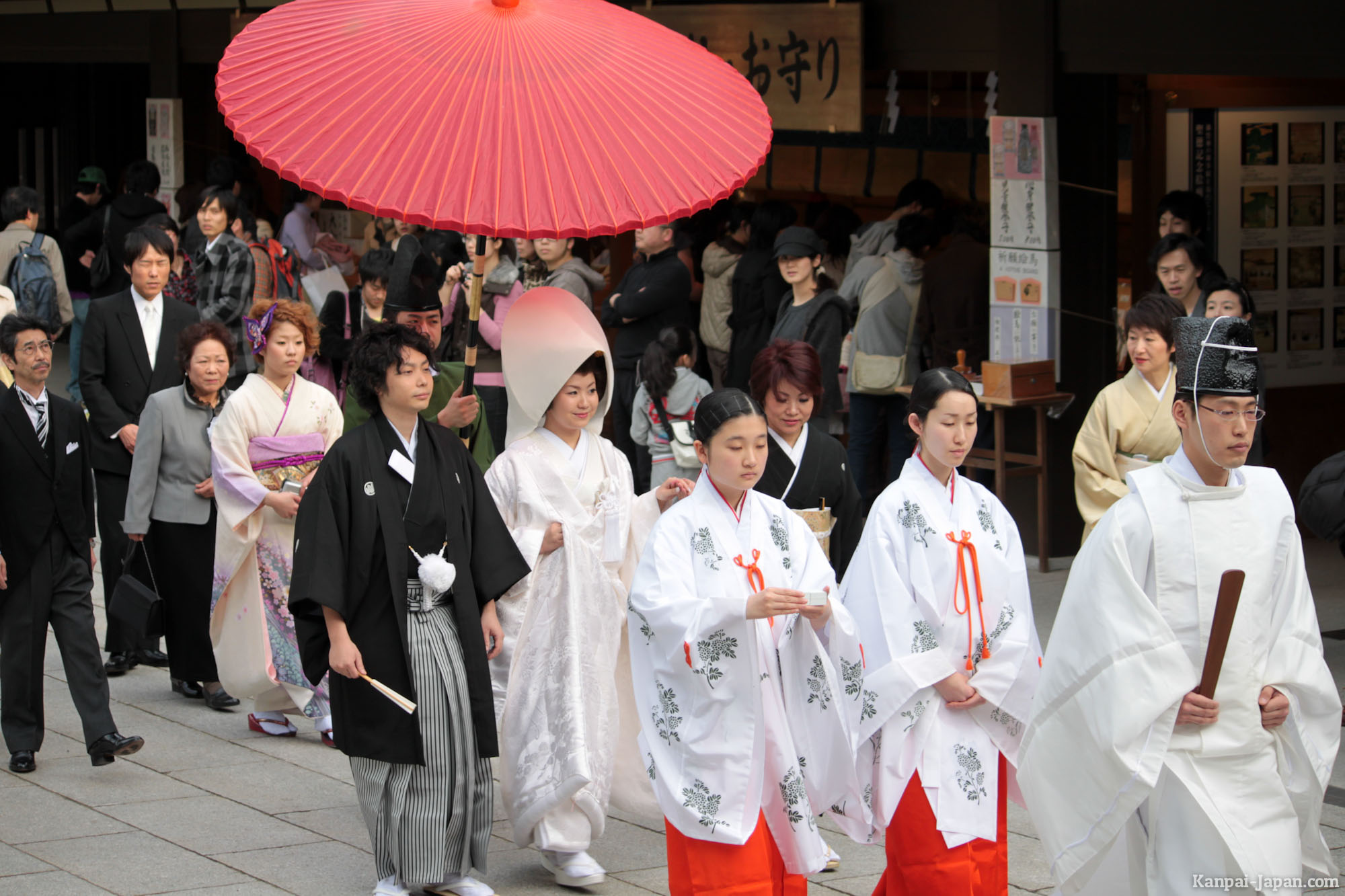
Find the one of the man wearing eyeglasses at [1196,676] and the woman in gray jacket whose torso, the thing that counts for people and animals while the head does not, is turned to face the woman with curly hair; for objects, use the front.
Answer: the woman in gray jacket

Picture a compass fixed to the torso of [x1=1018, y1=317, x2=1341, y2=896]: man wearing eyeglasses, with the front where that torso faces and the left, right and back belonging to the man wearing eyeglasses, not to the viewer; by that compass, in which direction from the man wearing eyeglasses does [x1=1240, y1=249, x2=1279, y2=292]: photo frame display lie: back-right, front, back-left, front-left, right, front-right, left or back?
back-left

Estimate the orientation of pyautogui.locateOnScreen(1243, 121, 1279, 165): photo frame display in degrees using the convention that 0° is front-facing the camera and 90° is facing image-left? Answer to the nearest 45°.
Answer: approximately 0°

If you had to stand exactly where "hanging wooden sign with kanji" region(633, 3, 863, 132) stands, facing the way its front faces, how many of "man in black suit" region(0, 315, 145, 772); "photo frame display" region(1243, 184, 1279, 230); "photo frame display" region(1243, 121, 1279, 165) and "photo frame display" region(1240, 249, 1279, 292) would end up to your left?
3

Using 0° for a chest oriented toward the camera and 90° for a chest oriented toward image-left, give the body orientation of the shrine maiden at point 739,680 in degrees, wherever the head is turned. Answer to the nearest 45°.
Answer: approximately 315°

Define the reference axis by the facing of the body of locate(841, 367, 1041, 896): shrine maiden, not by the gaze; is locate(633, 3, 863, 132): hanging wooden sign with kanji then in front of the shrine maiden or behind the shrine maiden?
behind

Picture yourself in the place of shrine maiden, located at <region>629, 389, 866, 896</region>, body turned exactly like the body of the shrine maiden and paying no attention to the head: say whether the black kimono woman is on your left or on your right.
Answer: on your left
